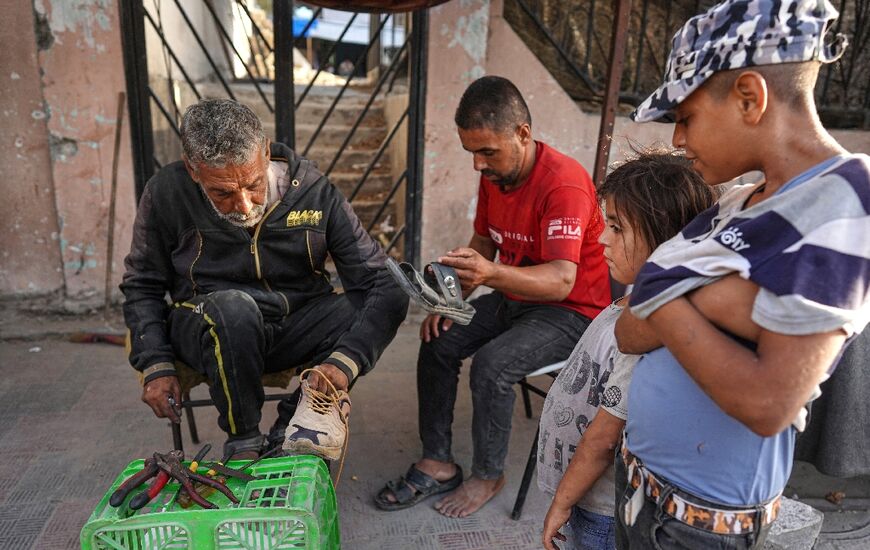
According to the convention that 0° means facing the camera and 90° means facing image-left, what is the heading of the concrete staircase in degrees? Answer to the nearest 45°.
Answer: approximately 0°

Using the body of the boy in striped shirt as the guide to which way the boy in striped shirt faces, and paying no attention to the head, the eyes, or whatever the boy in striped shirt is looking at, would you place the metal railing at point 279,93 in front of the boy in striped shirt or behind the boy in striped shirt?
in front

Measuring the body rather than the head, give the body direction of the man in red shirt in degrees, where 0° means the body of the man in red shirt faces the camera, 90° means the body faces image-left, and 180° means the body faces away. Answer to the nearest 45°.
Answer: approximately 45°

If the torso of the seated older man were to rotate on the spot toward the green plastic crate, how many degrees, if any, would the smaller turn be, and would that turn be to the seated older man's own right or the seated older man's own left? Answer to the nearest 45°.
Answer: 0° — they already face it

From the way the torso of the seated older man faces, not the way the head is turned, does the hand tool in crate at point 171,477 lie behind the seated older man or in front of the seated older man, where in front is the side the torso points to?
in front

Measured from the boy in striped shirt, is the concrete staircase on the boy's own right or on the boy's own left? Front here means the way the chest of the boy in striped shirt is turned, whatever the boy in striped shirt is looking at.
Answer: on the boy's own right

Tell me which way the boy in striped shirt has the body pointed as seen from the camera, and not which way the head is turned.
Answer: to the viewer's left

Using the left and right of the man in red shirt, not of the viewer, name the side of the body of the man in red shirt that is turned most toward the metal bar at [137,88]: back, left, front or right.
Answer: right

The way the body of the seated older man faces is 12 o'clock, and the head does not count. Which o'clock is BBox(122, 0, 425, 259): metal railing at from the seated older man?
The metal railing is roughly at 6 o'clock from the seated older man.

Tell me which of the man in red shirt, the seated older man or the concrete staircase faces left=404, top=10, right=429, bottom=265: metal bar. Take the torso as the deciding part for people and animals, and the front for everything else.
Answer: the concrete staircase

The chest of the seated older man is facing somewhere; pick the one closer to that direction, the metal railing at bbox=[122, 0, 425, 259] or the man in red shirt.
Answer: the man in red shirt

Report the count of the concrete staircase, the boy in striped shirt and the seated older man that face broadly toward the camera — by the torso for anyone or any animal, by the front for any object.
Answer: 2

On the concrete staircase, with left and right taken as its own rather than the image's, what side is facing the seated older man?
front

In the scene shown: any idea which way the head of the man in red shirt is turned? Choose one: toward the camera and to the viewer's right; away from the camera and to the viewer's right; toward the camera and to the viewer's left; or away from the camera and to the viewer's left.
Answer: toward the camera and to the viewer's left
